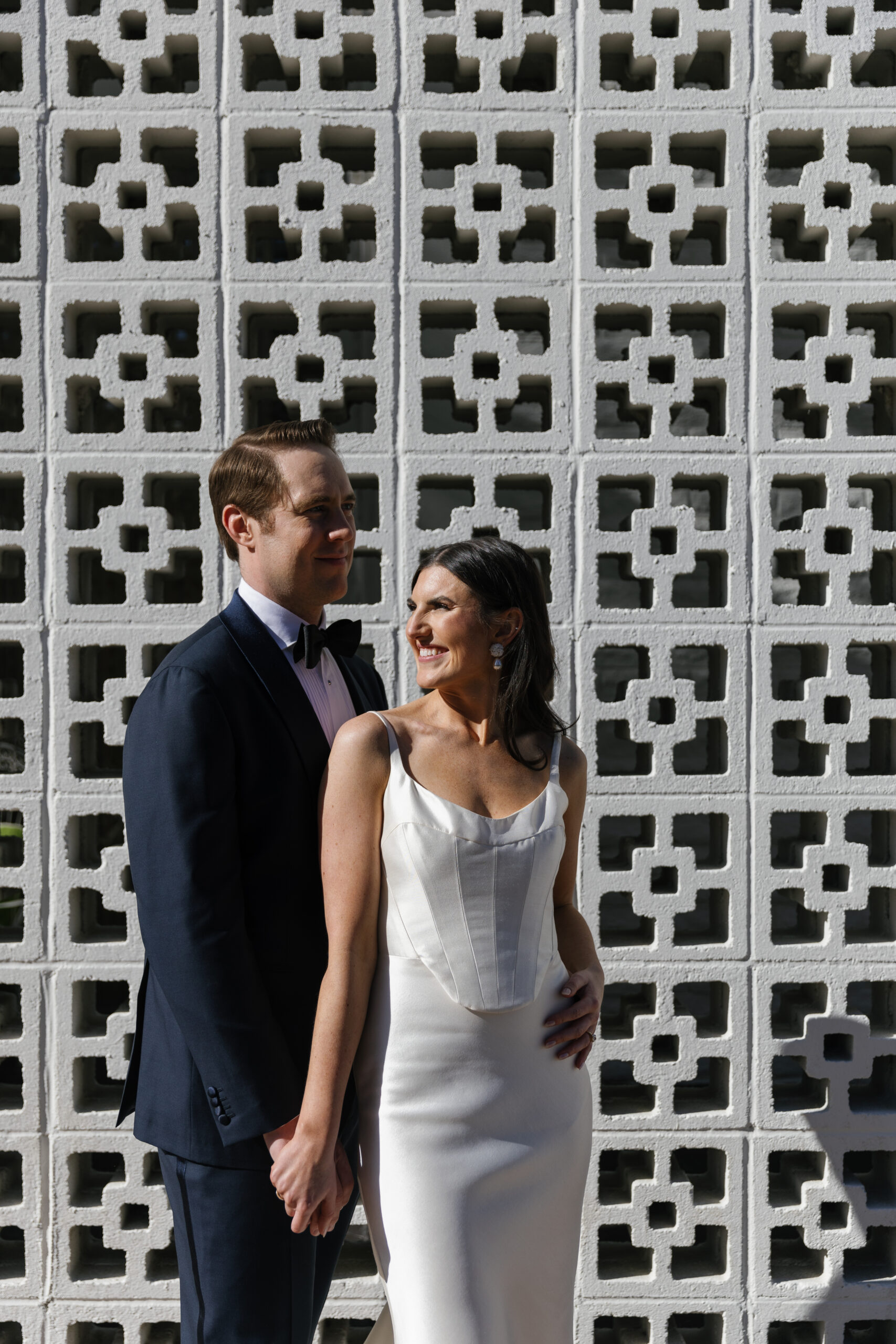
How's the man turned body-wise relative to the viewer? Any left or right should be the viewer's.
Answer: facing the viewer and to the right of the viewer

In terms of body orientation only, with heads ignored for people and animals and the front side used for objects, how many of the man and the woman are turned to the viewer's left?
0

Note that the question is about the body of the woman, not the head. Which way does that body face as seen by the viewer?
toward the camera

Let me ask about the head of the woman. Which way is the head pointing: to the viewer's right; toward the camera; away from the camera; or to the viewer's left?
to the viewer's left
